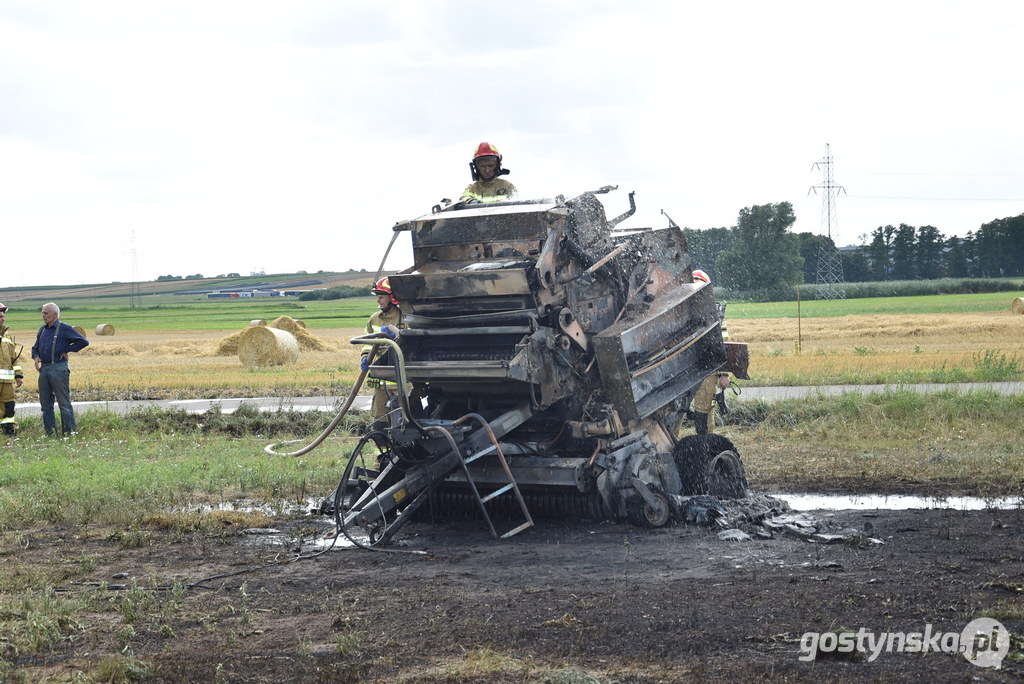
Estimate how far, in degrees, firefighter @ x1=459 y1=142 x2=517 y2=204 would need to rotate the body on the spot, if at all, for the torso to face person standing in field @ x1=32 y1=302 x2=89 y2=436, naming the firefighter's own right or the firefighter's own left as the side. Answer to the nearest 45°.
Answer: approximately 135° to the firefighter's own right

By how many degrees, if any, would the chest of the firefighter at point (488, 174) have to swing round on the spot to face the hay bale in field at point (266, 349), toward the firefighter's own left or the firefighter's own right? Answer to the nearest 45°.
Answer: approximately 180°

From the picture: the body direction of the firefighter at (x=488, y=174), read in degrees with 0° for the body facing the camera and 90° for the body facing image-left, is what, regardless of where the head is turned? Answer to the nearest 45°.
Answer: approximately 0°

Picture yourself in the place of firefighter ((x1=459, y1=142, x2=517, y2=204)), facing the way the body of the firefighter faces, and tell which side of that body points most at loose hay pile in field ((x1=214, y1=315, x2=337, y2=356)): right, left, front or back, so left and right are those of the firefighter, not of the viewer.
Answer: back

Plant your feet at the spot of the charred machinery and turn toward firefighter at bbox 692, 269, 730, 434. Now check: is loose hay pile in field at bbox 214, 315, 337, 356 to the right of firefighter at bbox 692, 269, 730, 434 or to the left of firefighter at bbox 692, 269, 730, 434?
left

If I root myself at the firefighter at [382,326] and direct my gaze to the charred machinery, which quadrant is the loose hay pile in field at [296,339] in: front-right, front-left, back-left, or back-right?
back-left
